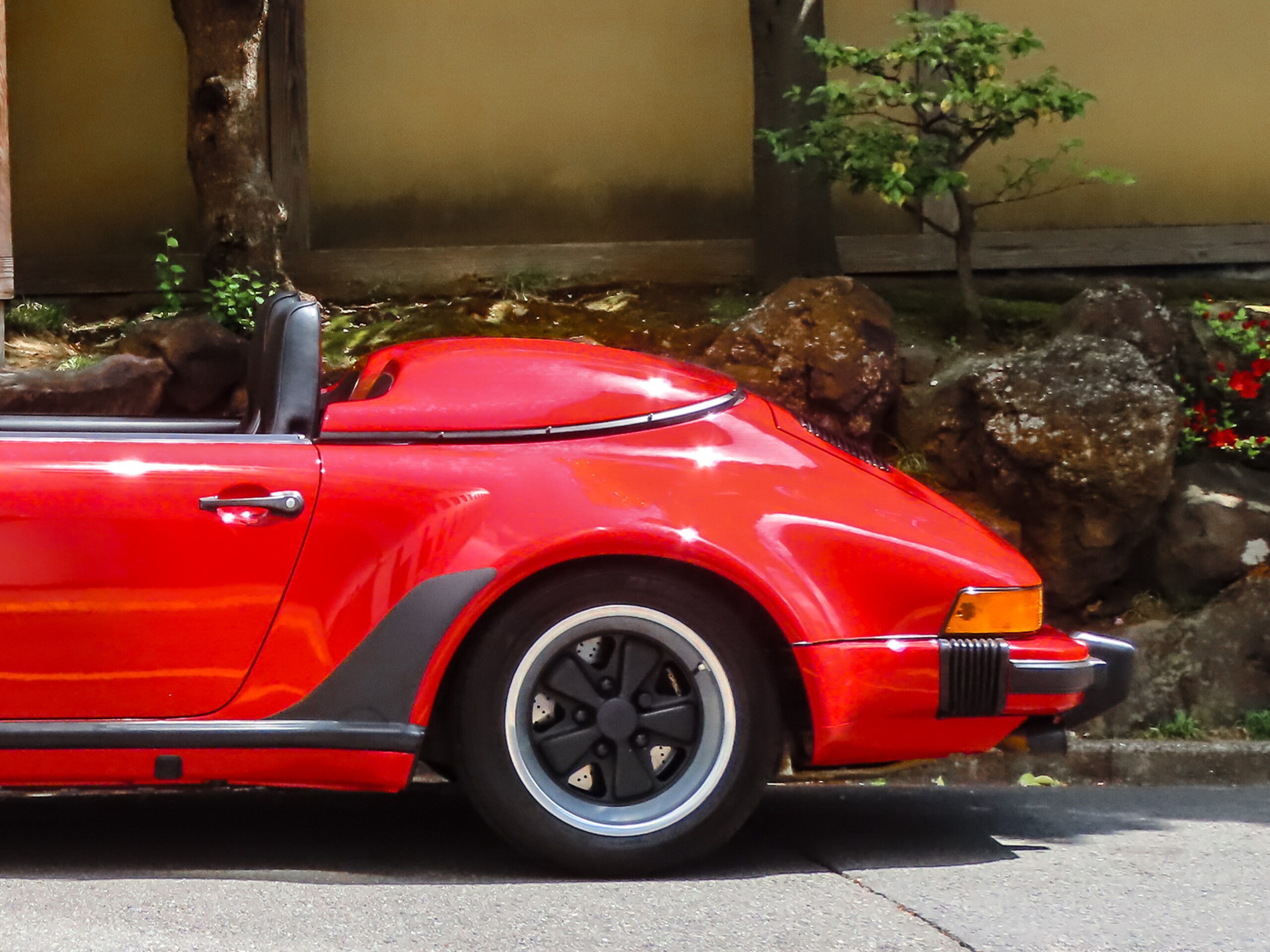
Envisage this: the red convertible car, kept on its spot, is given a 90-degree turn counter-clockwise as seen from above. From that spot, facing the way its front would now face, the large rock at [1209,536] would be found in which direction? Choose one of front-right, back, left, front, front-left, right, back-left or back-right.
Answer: back-left

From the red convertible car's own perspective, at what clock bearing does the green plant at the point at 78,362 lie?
The green plant is roughly at 2 o'clock from the red convertible car.

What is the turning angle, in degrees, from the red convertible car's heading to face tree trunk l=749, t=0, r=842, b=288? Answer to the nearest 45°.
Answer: approximately 90° to its right

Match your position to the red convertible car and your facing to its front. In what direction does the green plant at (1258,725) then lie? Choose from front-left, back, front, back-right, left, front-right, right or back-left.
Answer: back-right

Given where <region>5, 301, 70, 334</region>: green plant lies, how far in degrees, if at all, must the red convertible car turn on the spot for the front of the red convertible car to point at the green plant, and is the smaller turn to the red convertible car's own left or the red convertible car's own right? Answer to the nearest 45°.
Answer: approximately 45° to the red convertible car's own right

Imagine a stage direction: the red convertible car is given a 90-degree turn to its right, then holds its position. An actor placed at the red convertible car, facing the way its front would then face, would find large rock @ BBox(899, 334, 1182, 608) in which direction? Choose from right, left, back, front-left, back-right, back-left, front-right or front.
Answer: front-right

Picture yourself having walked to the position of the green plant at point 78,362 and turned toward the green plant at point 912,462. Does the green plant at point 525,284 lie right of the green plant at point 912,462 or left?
left

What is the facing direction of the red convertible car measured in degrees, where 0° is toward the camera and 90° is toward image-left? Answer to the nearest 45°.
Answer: approximately 90°

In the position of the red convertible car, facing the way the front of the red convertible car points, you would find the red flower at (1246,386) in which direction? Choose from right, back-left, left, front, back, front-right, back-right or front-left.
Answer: back-right

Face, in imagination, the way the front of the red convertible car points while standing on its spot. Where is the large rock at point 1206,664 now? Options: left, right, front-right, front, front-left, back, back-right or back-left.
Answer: back-right

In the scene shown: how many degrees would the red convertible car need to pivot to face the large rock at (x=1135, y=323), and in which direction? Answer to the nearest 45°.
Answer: approximately 135° to its right

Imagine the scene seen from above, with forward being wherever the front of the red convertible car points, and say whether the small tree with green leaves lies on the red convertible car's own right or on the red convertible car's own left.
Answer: on the red convertible car's own right

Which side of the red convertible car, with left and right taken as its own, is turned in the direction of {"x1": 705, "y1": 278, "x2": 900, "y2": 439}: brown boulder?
right

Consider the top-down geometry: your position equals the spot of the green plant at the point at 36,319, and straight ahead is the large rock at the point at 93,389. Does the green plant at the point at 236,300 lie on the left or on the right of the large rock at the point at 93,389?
left

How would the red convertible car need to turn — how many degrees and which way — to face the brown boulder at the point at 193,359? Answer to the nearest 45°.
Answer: approximately 90° to its right

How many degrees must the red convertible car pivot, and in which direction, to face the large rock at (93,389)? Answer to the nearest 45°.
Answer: approximately 45° to its right

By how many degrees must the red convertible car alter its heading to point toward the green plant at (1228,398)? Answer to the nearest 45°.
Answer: approximately 135° to its right

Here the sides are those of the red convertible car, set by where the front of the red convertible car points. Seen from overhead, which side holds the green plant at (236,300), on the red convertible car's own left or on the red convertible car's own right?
on the red convertible car's own right
